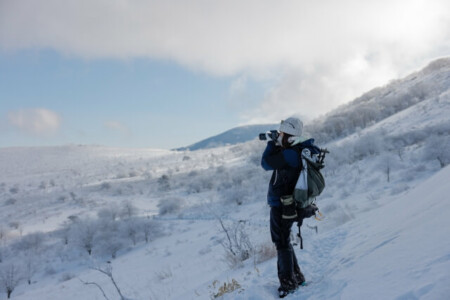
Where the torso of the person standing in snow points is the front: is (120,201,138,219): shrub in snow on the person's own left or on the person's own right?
on the person's own right

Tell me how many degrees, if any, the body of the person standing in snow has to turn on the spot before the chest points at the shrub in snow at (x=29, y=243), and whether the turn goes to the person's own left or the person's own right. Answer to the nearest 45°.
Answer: approximately 45° to the person's own right

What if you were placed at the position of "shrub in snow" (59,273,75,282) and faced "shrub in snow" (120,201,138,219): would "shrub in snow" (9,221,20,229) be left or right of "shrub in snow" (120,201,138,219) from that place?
left

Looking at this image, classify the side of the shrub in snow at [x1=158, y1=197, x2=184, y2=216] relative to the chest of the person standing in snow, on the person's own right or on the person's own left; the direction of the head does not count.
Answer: on the person's own right

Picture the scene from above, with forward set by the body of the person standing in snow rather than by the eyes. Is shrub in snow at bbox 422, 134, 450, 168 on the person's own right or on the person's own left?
on the person's own right

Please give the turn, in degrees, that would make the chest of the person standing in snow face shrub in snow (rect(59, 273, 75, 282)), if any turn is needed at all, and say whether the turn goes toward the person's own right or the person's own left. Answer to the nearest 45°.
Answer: approximately 45° to the person's own right

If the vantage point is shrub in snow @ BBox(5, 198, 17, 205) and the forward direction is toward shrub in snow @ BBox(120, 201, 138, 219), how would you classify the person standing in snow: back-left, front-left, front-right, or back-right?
front-right

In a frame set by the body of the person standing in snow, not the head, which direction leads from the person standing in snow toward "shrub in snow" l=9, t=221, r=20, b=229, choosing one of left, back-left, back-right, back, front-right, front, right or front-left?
front-right

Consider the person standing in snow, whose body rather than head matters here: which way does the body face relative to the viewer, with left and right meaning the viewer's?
facing to the left of the viewer

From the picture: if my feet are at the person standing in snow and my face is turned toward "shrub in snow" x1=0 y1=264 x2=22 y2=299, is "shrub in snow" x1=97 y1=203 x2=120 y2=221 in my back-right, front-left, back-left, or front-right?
front-right
